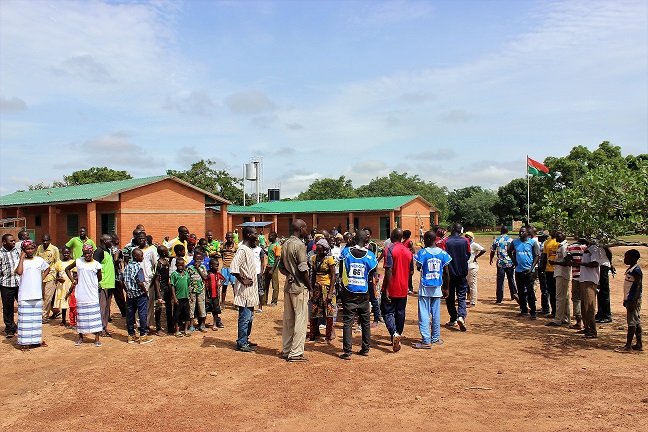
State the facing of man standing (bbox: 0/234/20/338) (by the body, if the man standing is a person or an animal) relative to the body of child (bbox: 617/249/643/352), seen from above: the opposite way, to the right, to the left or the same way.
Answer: the opposite way

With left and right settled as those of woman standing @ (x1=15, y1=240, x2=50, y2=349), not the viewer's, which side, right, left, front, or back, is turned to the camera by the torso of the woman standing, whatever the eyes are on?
front

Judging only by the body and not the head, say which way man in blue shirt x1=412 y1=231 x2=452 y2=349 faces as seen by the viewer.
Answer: away from the camera

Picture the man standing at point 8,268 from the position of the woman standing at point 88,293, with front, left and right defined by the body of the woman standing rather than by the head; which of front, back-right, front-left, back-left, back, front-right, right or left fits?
back-right

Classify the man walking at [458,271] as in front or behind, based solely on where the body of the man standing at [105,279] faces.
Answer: in front

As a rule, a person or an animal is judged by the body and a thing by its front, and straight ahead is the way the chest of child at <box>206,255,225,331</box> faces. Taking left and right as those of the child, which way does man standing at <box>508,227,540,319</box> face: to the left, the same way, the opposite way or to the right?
to the right

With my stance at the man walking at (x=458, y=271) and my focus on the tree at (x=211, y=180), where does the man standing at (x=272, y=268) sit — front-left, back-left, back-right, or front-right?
front-left

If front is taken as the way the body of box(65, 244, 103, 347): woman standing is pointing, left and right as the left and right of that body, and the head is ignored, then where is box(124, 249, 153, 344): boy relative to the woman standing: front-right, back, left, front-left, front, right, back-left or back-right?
left

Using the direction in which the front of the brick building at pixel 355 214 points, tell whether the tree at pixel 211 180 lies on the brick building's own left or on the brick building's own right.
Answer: on the brick building's own right

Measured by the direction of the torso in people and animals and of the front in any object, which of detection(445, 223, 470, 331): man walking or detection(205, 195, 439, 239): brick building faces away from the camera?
the man walking

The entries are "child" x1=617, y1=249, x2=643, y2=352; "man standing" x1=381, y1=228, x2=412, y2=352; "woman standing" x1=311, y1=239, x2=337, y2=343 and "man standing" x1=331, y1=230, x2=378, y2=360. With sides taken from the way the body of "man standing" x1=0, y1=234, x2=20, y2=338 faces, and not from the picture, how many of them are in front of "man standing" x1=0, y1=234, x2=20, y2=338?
4

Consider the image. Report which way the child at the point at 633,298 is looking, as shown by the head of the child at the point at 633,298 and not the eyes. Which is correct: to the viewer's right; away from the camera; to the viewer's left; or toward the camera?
to the viewer's left

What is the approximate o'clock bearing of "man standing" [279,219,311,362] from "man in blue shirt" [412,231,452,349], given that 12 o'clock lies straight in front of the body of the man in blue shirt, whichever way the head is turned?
The man standing is roughly at 8 o'clock from the man in blue shirt.
